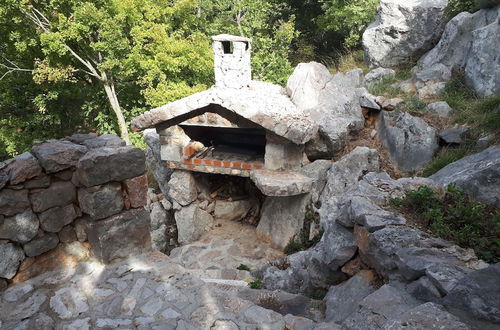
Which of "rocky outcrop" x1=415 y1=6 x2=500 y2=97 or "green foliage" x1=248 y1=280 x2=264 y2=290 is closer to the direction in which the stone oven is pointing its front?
the green foliage

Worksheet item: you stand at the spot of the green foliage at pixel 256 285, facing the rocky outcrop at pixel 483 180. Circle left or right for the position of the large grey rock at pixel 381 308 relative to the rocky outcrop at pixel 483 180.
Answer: right

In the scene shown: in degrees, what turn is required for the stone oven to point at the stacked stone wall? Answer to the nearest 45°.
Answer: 0° — it already faces it

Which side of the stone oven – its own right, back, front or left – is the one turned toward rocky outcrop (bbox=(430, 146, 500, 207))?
left

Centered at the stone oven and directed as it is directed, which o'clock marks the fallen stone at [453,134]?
The fallen stone is roughly at 8 o'clock from the stone oven.

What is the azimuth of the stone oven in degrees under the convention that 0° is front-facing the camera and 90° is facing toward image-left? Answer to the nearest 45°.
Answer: approximately 45°
